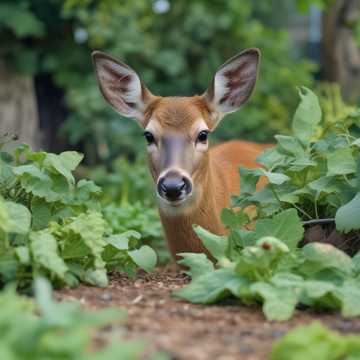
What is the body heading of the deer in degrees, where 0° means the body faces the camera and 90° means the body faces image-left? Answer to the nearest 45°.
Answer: approximately 45°

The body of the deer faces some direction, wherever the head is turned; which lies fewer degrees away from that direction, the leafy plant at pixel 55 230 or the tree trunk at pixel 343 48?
the leafy plant

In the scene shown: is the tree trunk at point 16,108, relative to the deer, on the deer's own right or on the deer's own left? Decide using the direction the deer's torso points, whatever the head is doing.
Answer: on the deer's own right

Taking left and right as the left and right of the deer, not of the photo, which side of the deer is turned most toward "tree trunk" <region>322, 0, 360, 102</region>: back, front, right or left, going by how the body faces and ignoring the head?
back

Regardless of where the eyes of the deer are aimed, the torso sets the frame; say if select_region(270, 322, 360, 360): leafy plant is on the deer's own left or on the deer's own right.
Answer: on the deer's own left

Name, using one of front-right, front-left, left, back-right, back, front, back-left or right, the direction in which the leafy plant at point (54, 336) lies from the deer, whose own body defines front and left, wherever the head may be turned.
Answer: front-left

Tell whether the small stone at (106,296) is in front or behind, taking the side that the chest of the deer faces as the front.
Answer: in front
